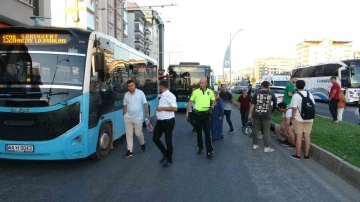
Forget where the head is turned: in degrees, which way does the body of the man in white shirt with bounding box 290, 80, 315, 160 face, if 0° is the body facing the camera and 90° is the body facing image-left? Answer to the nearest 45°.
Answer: approximately 135°

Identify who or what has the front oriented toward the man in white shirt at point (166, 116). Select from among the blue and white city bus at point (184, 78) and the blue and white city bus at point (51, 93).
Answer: the blue and white city bus at point (184, 78)

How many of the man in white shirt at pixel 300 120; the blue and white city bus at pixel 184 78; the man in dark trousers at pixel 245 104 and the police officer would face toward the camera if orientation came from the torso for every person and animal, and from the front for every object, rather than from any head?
3

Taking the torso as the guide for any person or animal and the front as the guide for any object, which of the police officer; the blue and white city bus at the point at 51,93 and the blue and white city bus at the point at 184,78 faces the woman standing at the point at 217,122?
the blue and white city bus at the point at 184,78

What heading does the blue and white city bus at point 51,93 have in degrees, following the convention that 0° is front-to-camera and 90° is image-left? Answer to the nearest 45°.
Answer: approximately 45°

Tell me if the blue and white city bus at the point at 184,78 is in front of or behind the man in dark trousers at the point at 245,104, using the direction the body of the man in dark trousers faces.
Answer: behind

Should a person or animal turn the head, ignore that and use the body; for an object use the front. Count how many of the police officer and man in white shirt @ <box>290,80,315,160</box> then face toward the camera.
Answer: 1

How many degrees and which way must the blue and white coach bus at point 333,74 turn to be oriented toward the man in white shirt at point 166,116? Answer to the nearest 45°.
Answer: approximately 45° to its right

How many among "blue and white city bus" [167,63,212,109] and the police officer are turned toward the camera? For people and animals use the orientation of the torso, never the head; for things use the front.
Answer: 2

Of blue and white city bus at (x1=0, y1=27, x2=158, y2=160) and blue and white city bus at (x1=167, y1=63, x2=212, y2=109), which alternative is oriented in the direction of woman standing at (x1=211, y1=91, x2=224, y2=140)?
blue and white city bus at (x1=167, y1=63, x2=212, y2=109)

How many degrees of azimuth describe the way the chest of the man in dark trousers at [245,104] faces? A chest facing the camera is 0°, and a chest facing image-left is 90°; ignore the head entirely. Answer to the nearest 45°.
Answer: approximately 0°
